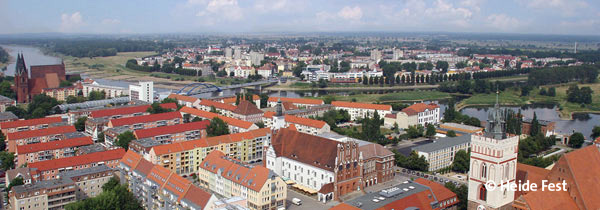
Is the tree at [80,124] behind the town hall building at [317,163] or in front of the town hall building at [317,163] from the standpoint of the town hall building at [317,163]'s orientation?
behind

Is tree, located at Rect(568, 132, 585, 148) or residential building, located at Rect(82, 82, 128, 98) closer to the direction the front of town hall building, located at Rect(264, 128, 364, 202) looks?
the tree

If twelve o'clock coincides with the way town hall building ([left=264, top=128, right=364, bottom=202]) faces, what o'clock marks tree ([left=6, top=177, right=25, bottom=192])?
The tree is roughly at 4 o'clock from the town hall building.

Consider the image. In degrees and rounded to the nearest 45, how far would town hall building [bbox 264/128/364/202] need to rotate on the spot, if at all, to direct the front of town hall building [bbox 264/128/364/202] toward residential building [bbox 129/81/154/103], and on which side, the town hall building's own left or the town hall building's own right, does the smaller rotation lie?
approximately 180°

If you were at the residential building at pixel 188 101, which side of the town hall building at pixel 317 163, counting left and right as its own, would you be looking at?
back

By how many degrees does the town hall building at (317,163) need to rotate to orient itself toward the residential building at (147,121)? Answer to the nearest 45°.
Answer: approximately 180°

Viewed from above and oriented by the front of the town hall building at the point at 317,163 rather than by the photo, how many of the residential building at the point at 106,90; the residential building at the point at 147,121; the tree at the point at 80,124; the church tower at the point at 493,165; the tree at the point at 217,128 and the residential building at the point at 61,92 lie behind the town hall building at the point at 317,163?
5

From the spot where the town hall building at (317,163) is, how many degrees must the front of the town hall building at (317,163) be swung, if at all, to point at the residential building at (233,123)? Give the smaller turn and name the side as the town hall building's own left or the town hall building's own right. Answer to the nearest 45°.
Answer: approximately 180°

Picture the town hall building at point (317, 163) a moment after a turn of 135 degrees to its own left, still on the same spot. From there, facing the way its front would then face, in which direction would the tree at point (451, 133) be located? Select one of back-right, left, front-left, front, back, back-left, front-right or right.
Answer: front-right

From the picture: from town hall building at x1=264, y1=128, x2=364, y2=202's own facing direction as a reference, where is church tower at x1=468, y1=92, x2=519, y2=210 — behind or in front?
in front

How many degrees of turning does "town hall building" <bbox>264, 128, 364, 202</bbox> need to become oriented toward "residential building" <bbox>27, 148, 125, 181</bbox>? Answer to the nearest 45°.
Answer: approximately 135° to its right

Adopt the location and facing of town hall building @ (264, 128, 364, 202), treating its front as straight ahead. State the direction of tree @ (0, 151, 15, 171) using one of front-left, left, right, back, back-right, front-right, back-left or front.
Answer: back-right

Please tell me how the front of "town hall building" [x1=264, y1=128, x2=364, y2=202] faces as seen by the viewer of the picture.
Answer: facing the viewer and to the right of the viewer
